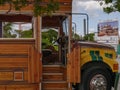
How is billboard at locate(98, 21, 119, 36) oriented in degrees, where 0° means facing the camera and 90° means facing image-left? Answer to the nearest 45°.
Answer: approximately 0°
